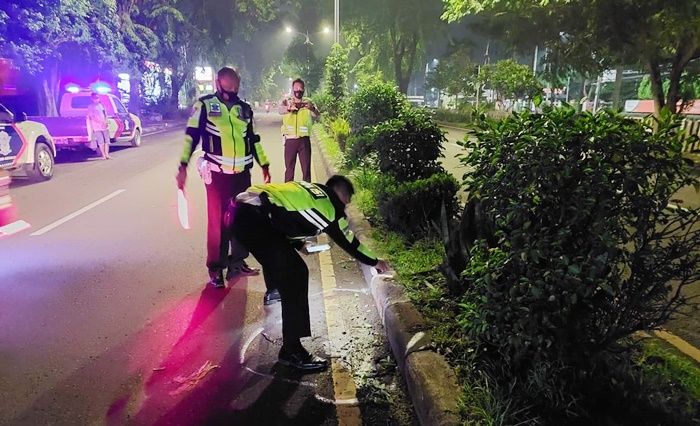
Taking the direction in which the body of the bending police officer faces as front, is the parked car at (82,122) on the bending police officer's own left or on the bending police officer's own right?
on the bending police officer's own left

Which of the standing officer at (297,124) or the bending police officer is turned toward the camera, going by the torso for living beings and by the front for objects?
the standing officer

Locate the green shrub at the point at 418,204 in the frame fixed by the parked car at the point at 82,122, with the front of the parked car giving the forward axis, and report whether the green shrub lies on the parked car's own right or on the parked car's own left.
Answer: on the parked car's own right

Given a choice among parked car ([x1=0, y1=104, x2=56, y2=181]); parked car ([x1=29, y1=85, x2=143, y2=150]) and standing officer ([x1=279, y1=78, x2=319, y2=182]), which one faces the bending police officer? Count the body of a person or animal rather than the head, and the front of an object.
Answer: the standing officer

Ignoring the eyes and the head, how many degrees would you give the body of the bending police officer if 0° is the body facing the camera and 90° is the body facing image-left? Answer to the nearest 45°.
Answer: approximately 270°

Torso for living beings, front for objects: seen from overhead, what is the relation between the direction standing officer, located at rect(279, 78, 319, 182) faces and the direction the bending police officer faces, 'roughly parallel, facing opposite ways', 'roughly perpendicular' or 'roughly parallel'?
roughly perpendicular

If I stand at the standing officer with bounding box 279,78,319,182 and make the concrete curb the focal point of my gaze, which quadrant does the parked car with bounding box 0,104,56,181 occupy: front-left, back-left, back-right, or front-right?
back-right

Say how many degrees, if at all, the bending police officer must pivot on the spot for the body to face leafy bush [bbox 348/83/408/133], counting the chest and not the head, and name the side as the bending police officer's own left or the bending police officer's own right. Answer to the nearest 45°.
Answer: approximately 90° to the bending police officer's own left

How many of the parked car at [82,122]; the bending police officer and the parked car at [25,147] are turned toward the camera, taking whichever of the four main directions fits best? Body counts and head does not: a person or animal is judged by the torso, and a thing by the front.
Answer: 0

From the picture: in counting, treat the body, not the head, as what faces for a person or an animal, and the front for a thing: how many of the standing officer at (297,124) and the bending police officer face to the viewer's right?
1

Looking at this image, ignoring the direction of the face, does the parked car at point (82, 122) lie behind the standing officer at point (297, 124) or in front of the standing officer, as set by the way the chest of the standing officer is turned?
behind

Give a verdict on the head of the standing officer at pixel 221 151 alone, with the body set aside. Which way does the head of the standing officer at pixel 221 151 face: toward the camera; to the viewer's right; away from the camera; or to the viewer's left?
toward the camera
